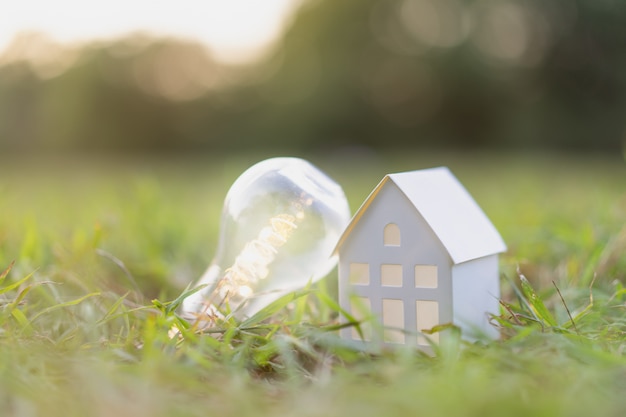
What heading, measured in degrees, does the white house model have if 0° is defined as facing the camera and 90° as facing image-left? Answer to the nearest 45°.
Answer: approximately 45°
